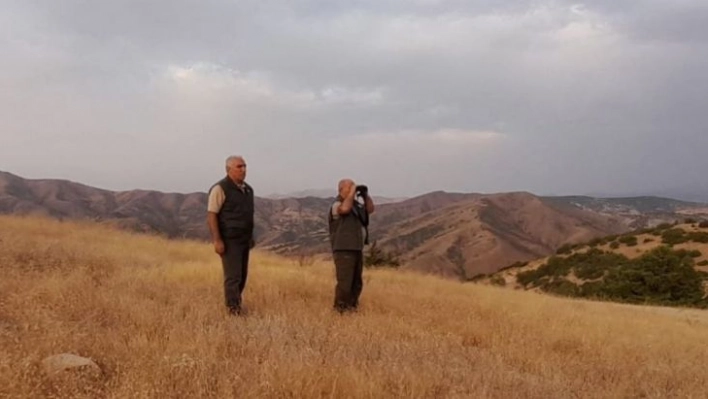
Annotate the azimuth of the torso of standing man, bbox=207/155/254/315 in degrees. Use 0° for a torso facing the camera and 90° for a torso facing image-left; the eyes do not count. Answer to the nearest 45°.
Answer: approximately 315°

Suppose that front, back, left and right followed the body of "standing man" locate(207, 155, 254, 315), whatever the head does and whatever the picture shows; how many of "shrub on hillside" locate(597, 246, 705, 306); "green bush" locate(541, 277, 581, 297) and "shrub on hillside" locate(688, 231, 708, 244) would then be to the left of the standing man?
3

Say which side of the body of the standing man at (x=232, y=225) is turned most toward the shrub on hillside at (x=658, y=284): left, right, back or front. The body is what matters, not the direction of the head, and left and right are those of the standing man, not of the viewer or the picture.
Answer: left

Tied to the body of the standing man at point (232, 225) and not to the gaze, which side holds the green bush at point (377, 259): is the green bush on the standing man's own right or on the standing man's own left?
on the standing man's own left

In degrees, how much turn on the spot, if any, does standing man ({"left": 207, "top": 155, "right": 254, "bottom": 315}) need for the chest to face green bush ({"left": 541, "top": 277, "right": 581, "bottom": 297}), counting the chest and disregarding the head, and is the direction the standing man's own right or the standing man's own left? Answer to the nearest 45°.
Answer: approximately 90° to the standing man's own left
